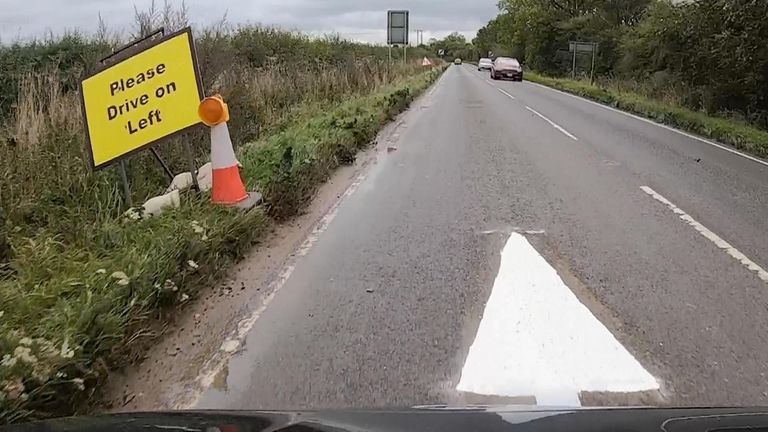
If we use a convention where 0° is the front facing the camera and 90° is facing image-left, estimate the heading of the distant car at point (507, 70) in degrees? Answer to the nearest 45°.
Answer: approximately 0°

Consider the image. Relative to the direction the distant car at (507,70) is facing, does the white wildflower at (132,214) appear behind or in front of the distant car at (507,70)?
in front

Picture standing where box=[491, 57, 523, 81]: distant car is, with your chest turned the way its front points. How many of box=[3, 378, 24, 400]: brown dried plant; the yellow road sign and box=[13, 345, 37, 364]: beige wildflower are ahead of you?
3

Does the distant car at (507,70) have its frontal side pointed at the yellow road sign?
yes

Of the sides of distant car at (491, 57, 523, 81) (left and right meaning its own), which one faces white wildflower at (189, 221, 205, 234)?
front

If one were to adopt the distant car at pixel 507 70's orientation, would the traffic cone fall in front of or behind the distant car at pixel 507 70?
in front

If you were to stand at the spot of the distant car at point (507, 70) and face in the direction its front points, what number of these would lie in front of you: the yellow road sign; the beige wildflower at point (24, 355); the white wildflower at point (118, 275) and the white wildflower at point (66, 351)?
4

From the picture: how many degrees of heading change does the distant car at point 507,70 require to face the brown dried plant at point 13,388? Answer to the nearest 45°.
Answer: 0° — it already faces it

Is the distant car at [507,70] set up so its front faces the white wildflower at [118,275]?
yes

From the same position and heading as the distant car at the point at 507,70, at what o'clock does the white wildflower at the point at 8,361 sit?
The white wildflower is roughly at 12 o'clock from the distant car.

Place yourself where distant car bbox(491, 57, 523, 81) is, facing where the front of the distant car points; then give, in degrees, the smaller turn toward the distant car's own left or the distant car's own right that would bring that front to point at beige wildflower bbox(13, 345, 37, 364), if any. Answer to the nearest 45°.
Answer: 0° — it already faces it

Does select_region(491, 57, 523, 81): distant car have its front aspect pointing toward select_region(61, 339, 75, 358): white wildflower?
yes
